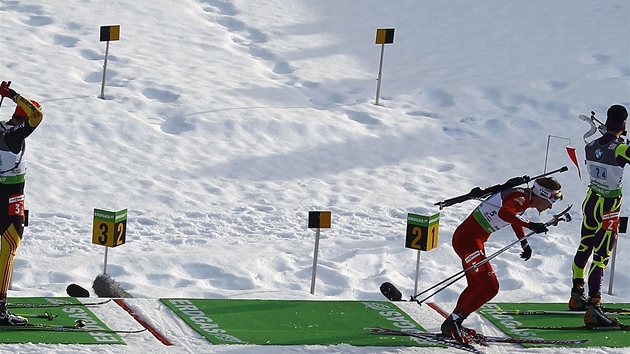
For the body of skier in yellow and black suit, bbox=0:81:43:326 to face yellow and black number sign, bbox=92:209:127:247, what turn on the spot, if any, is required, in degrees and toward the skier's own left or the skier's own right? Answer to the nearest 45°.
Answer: approximately 45° to the skier's own left

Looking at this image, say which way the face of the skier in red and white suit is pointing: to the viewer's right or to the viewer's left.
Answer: to the viewer's right

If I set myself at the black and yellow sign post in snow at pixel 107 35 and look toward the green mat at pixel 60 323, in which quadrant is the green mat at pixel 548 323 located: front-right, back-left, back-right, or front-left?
front-left

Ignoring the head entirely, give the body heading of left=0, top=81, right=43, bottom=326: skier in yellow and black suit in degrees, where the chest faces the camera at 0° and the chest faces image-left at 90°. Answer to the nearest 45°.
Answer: approximately 270°

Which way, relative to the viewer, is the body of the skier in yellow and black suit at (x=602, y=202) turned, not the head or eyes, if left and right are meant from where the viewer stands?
facing away from the viewer and to the right of the viewer

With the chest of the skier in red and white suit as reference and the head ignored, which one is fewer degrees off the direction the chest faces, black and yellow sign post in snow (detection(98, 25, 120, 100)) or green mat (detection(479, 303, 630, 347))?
the green mat

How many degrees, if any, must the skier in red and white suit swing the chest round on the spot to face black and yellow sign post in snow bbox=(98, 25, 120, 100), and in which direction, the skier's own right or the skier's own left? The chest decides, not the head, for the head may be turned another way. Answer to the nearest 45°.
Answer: approximately 135° to the skier's own left

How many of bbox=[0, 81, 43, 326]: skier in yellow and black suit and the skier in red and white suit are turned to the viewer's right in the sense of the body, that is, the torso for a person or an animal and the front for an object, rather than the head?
2

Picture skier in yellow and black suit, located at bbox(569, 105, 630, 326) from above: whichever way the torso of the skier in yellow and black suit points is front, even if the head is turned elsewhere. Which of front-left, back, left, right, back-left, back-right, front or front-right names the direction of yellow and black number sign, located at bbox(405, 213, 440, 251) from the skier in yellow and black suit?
back-left

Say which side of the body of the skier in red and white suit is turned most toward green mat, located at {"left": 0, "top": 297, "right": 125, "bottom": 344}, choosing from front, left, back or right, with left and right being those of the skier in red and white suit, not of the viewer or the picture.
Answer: back

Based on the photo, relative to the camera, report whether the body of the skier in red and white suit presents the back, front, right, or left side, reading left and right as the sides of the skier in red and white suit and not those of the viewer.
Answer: right

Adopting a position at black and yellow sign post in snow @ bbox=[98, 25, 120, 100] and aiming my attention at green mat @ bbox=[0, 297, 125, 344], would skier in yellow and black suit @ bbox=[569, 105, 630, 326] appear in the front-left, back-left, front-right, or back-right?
front-left

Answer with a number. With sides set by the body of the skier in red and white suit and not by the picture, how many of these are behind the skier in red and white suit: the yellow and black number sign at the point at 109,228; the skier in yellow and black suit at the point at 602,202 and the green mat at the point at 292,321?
2

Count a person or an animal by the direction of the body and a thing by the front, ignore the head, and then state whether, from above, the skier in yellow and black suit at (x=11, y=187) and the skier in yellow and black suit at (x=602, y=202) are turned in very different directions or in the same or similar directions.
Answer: same or similar directions
